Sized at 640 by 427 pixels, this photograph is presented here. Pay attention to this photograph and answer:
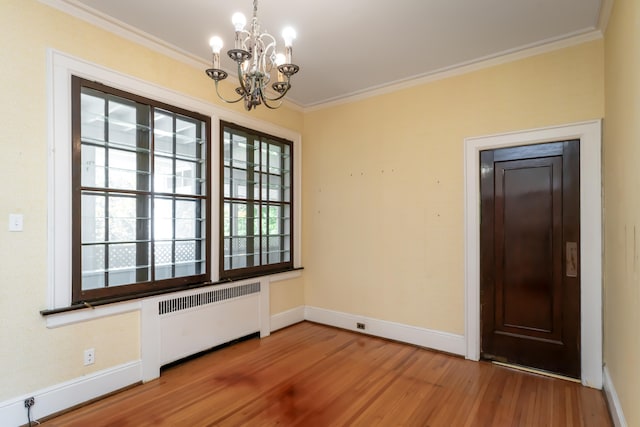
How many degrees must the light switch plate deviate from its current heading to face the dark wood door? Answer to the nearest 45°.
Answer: approximately 45° to its left

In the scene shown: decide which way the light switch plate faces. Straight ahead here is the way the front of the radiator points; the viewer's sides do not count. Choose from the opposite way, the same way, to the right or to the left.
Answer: the same way

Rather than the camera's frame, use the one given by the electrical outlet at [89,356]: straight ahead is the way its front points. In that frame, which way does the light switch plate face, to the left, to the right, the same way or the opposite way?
the same way

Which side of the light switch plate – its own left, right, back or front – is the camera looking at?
front

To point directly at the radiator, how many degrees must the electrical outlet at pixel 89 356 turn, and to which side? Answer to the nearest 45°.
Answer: approximately 90° to its left

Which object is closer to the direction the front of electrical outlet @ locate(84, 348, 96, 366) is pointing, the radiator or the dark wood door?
the dark wood door

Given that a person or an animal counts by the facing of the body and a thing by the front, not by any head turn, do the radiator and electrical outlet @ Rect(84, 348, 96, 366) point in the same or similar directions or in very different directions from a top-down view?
same or similar directions

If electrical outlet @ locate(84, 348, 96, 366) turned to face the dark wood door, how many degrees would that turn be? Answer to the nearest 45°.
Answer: approximately 45° to its left

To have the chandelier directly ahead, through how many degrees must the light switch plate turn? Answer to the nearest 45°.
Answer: approximately 45° to its left

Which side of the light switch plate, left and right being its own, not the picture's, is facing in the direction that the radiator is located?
left
